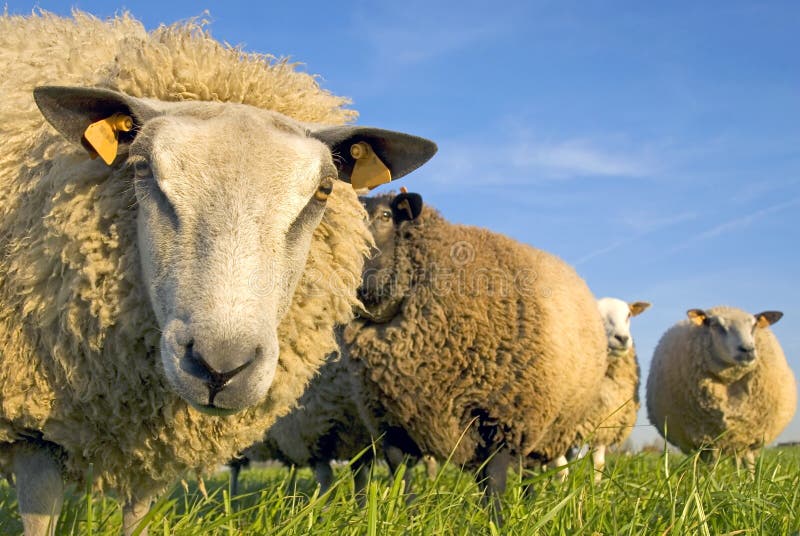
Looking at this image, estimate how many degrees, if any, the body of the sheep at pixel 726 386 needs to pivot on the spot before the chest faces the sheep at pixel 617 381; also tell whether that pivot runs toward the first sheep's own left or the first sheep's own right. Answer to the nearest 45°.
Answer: approximately 45° to the first sheep's own right

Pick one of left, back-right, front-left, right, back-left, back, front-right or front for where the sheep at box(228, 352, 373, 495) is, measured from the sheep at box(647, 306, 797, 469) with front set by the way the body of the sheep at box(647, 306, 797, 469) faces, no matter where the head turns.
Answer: front-right

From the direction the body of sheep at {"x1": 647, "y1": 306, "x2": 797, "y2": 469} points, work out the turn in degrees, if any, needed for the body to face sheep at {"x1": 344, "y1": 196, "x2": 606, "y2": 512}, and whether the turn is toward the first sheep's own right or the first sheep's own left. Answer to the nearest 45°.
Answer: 0° — it already faces it

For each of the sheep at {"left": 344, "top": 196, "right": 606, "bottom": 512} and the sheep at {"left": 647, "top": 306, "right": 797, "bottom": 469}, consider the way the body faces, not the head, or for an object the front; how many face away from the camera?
0

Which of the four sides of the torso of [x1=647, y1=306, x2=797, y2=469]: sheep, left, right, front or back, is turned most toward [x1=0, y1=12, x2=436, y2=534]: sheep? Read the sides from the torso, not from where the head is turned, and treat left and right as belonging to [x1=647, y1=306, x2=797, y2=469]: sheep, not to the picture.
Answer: front

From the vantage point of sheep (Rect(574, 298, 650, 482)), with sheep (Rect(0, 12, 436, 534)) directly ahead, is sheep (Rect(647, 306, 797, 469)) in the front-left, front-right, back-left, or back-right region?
back-left

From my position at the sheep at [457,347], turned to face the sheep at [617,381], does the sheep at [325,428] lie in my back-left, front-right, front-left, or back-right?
front-left

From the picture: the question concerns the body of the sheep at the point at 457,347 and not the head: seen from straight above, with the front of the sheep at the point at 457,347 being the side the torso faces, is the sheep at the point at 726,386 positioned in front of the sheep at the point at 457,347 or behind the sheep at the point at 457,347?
behind

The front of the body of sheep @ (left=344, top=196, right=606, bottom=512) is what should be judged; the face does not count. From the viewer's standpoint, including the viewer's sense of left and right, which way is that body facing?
facing the viewer and to the left of the viewer

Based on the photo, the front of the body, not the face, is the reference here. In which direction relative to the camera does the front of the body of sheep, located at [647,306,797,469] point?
toward the camera

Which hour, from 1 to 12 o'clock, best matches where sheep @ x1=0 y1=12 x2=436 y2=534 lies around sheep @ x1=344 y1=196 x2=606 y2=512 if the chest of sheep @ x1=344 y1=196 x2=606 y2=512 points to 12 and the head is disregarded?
sheep @ x1=0 y1=12 x2=436 y2=534 is roughly at 11 o'clock from sheep @ x1=344 y1=196 x2=606 y2=512.
